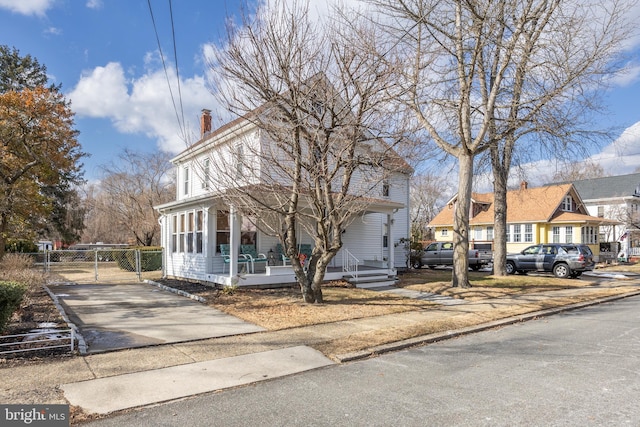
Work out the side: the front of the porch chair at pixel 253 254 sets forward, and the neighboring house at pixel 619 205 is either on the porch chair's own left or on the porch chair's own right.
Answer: on the porch chair's own left

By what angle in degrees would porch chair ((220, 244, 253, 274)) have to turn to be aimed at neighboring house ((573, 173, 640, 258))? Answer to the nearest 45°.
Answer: approximately 90° to its left

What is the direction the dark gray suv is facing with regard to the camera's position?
facing away from the viewer and to the left of the viewer

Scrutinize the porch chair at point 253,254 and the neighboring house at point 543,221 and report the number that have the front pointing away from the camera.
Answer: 0

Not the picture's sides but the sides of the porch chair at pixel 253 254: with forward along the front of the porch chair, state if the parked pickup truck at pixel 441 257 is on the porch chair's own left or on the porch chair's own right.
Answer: on the porch chair's own left

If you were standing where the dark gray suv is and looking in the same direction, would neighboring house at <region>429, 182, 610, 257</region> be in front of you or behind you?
in front

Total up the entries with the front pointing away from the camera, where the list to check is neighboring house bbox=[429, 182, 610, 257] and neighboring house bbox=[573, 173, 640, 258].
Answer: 0
